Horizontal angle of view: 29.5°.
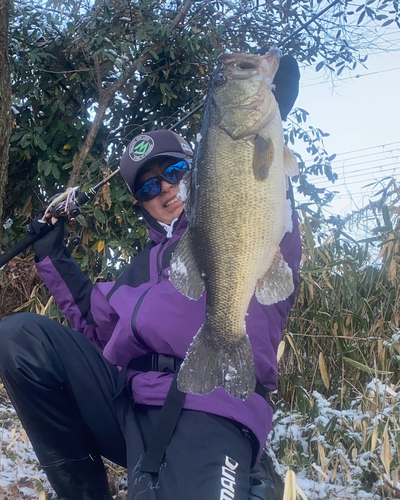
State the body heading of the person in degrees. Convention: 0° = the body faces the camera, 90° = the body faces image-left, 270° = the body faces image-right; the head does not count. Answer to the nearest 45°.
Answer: approximately 0°
